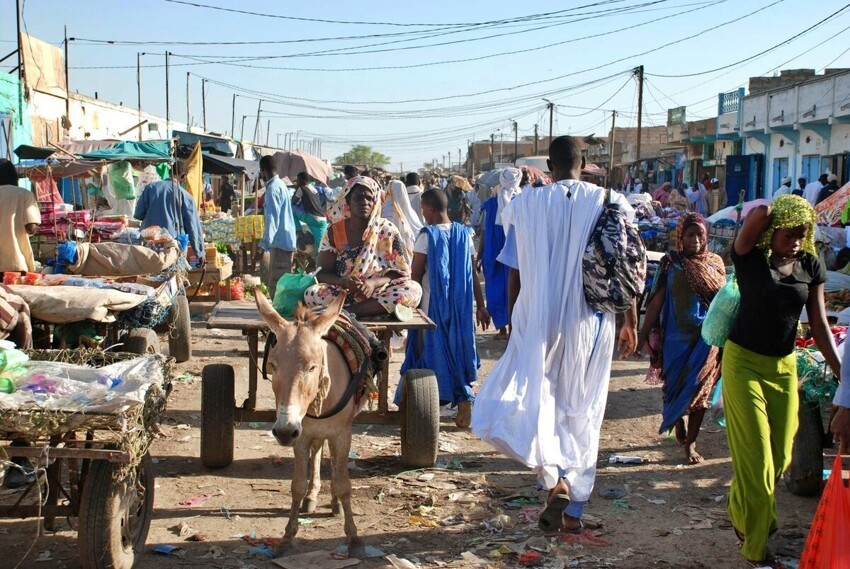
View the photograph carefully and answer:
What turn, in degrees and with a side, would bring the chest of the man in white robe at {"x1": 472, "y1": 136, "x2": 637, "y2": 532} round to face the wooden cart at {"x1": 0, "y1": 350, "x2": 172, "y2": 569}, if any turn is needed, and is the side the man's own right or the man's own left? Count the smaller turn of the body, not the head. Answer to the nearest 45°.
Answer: approximately 135° to the man's own left

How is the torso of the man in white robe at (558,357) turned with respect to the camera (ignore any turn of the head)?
away from the camera

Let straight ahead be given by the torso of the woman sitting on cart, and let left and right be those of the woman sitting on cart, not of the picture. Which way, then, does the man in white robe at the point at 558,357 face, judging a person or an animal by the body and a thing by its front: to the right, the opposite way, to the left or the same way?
the opposite way

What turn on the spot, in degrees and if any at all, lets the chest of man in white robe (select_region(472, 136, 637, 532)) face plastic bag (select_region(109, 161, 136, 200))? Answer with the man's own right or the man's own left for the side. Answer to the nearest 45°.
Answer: approximately 45° to the man's own left

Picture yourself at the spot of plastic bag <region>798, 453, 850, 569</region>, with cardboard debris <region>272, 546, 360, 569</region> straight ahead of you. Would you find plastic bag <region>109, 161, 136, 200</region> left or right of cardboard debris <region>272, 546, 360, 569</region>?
right

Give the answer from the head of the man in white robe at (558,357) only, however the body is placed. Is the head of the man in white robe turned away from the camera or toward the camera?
away from the camera

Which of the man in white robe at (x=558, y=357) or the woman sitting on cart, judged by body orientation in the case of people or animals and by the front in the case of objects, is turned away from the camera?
the man in white robe

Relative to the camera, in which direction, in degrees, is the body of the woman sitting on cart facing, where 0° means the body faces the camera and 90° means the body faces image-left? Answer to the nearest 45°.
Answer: approximately 0°

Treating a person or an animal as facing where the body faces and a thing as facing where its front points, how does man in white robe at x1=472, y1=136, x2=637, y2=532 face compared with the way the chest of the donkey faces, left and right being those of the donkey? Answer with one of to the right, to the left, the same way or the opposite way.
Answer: the opposite way
